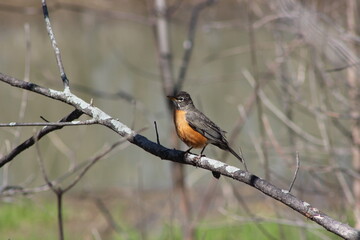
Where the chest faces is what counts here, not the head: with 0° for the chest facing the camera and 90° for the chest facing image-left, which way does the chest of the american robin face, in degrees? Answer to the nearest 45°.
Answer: approximately 90°
